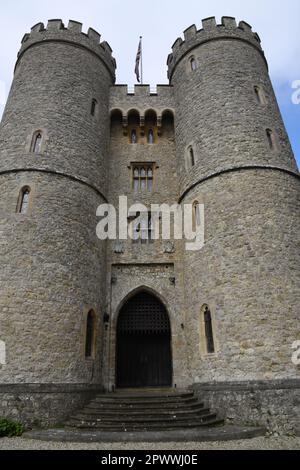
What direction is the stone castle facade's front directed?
toward the camera

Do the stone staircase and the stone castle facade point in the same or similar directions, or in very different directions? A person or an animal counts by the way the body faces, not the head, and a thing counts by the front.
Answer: same or similar directions

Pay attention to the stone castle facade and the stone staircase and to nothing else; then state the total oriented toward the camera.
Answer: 2

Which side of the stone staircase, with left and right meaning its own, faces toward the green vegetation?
right
